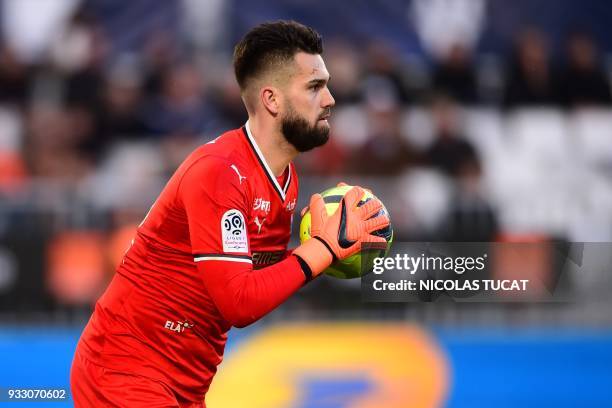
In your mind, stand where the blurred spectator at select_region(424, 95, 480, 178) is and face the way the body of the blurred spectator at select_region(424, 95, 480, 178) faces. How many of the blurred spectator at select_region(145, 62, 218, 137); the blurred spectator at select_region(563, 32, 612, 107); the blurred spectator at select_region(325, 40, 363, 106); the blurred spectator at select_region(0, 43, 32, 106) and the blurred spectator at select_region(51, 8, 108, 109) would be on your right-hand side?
4

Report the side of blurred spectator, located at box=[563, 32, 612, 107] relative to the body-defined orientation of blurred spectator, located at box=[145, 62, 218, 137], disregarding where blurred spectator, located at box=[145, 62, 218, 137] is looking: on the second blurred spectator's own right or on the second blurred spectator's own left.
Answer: on the second blurred spectator's own left

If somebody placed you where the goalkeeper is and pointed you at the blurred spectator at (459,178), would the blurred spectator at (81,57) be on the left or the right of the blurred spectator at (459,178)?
left

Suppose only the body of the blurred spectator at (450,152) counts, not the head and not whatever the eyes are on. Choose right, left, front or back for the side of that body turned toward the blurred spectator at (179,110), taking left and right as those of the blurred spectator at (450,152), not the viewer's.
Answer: right

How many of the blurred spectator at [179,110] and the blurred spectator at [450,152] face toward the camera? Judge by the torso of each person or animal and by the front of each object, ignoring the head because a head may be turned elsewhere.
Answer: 2

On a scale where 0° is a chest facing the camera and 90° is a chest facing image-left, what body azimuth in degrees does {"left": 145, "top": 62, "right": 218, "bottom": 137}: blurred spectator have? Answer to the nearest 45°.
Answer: approximately 0°

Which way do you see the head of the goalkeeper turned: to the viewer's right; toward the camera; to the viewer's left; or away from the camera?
to the viewer's right

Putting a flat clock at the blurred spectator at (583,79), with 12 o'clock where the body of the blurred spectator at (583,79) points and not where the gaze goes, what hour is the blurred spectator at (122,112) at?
the blurred spectator at (122,112) is roughly at 2 o'clock from the blurred spectator at (583,79).

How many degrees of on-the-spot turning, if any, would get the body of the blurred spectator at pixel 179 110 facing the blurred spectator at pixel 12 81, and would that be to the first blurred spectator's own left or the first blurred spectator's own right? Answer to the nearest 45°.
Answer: approximately 135° to the first blurred spectator's own right
